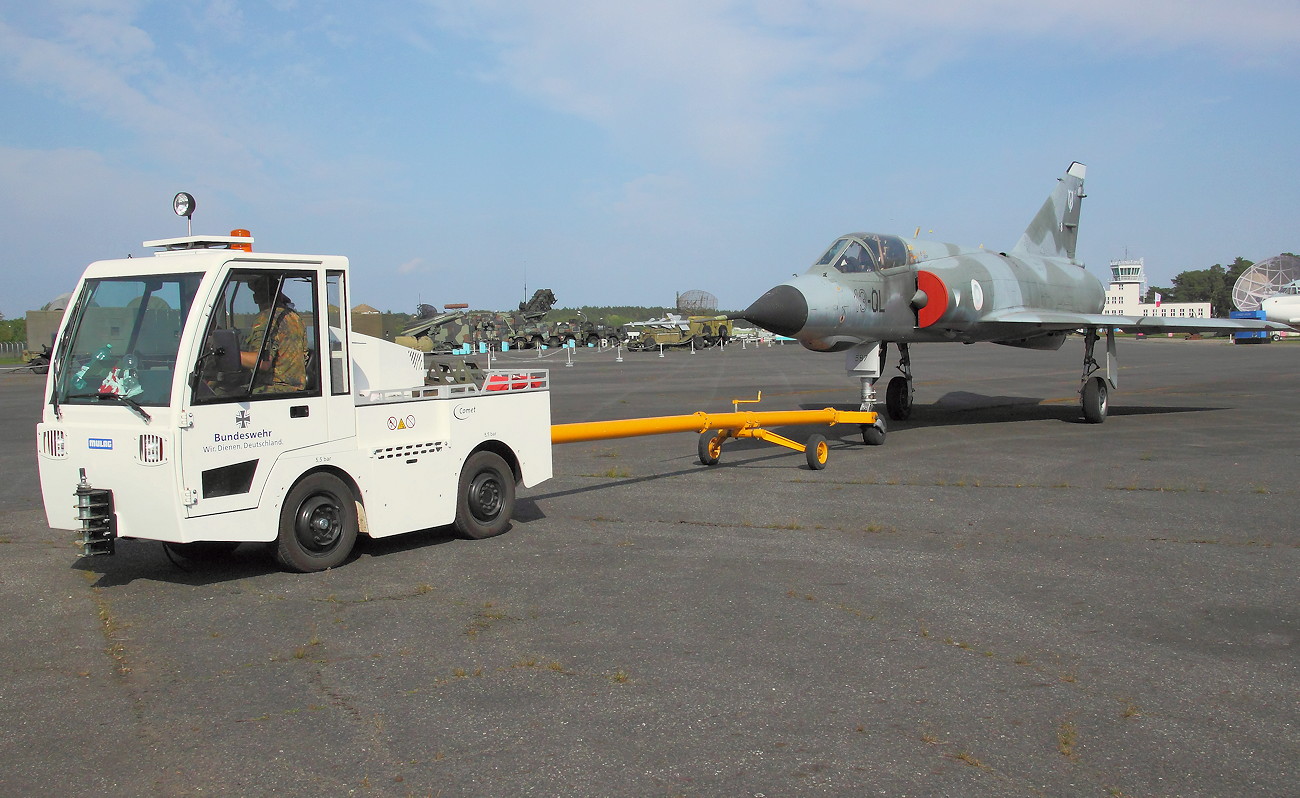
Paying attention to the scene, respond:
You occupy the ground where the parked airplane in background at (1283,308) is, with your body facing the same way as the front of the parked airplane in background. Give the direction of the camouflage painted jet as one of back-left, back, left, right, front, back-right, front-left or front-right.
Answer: left

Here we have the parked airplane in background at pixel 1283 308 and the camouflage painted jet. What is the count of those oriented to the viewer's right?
0

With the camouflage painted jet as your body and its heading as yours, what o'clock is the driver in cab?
The driver in cab is roughly at 11 o'clock from the camouflage painted jet.

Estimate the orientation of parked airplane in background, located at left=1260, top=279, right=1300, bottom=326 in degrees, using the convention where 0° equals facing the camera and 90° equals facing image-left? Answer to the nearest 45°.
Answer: approximately 90°

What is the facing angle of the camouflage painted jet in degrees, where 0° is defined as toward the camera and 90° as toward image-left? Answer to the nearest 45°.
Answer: approximately 45°

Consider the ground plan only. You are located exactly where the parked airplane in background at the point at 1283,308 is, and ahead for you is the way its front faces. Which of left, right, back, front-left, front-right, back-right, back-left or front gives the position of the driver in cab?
left

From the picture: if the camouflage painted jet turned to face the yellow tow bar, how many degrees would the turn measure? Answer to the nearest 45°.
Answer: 0° — it already faces it

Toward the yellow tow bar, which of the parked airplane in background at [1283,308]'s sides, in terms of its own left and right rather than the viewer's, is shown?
left

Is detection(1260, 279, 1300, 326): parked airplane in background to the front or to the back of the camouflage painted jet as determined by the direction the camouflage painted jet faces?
to the back

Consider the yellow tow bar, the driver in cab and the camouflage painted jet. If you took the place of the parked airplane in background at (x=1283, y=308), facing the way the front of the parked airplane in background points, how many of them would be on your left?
3
